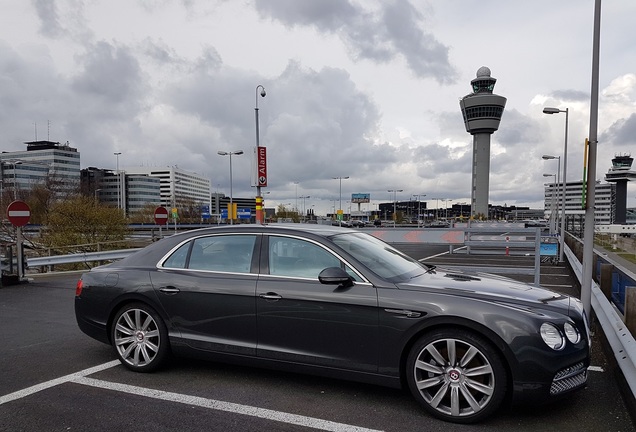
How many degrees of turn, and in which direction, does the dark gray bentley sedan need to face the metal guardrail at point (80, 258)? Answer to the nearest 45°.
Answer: approximately 180°

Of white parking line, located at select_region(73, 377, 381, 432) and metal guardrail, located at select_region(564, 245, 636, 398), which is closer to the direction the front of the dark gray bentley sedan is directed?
the metal guardrail

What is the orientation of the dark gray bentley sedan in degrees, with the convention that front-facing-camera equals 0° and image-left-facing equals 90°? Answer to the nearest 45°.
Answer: approximately 315°

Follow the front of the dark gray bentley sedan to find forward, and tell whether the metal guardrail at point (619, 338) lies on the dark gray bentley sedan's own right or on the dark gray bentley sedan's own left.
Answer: on the dark gray bentley sedan's own left

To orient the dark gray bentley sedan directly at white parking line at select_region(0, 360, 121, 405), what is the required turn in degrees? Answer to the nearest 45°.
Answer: approximately 135° to its right

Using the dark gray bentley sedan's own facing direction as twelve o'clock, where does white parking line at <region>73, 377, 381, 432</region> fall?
The white parking line is roughly at 4 o'clock from the dark gray bentley sedan.

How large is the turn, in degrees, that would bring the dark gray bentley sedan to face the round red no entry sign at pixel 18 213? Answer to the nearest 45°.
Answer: approximately 180°
